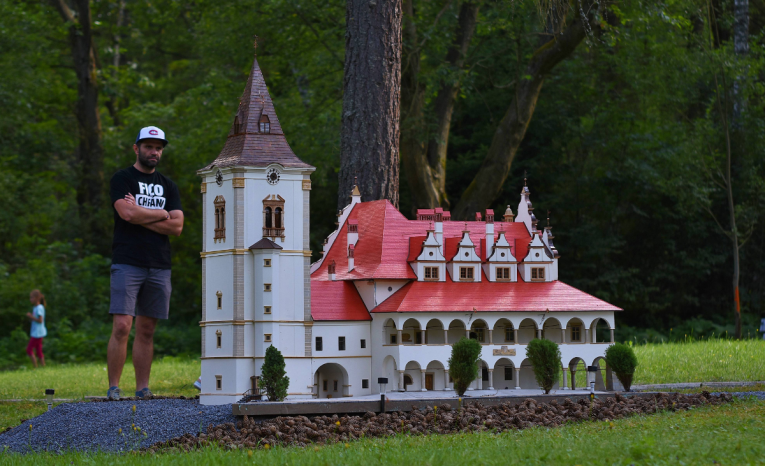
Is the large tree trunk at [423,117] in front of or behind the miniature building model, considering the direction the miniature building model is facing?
behind

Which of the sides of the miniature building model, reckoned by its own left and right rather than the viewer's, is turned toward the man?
right

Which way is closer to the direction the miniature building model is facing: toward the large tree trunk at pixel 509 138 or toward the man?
the man

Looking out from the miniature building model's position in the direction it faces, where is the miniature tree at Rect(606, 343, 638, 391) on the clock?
The miniature tree is roughly at 9 o'clock from the miniature building model.

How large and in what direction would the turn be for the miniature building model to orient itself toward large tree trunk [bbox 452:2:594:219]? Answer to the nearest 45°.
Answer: approximately 180°

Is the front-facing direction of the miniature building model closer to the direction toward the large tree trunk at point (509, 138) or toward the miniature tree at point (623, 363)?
the miniature tree

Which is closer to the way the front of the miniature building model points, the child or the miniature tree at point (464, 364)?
the miniature tree

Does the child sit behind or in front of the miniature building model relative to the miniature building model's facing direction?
behind

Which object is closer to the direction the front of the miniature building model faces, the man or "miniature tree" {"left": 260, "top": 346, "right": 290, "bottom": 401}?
the miniature tree

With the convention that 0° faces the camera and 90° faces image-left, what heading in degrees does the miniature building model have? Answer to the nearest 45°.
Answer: approximately 0°

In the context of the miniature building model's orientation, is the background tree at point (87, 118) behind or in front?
behind

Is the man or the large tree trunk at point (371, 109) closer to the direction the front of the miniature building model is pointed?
the man

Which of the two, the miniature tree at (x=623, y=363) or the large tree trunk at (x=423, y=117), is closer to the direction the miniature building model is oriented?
the miniature tree

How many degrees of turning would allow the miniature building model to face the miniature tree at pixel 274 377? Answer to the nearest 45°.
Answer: approximately 45° to its right

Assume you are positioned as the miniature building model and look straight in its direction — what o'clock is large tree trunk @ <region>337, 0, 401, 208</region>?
The large tree trunk is roughly at 6 o'clock from the miniature building model.
